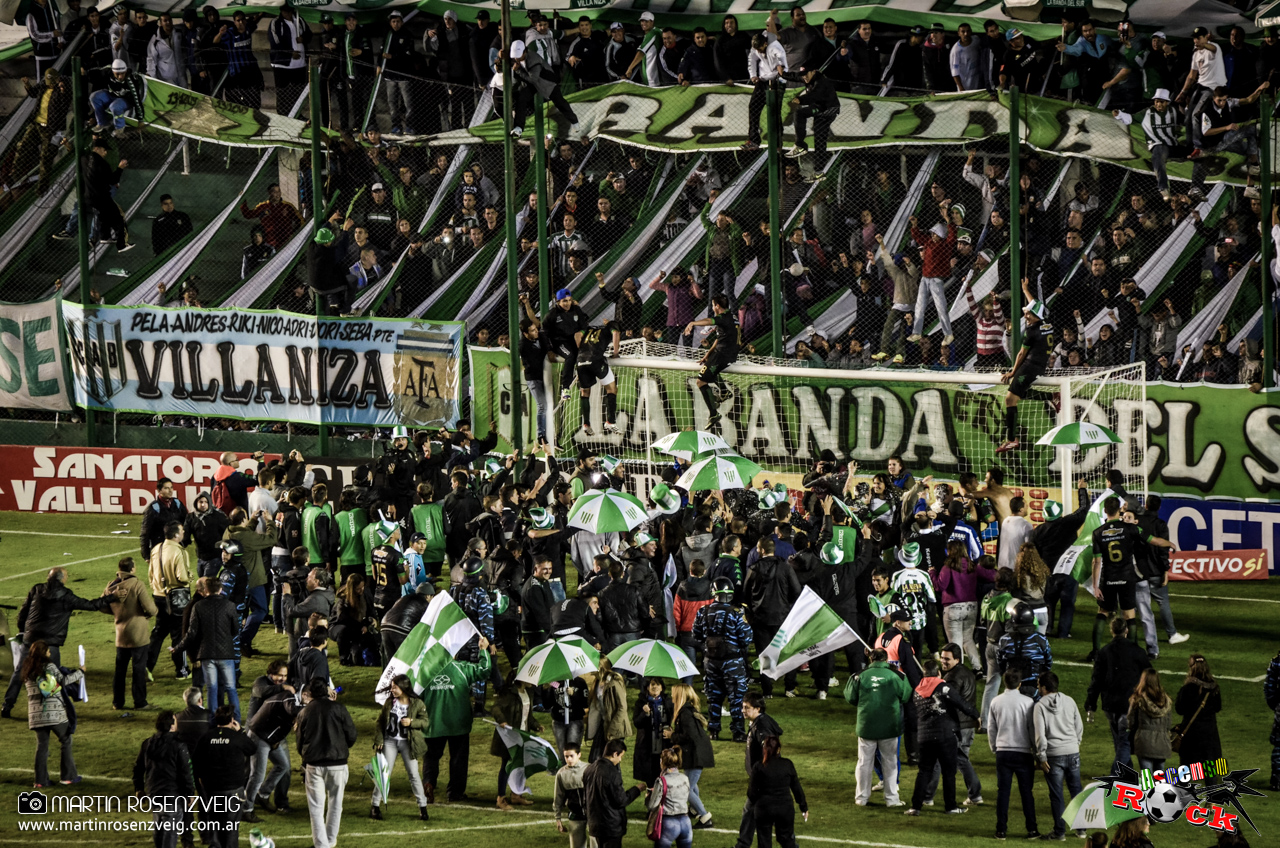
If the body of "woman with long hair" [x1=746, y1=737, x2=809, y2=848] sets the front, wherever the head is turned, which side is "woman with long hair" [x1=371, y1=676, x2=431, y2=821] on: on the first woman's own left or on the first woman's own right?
on the first woman's own left

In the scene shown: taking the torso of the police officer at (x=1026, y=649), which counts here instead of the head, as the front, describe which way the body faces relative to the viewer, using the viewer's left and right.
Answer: facing away from the viewer

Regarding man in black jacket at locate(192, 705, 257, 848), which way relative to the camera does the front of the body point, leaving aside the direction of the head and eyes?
away from the camera

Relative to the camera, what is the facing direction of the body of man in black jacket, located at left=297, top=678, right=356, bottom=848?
away from the camera

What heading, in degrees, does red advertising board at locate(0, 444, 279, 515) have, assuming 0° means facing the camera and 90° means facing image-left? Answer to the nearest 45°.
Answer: approximately 0°

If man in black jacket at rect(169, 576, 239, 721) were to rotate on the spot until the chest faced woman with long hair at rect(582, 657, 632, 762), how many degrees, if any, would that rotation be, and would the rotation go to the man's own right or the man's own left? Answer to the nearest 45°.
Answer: approximately 135° to the man's own right

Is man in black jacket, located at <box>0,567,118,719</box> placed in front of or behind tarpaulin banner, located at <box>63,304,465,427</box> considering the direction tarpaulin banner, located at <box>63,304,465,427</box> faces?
in front

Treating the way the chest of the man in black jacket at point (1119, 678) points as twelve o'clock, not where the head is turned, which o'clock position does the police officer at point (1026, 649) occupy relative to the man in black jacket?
The police officer is roughly at 9 o'clock from the man in black jacket.

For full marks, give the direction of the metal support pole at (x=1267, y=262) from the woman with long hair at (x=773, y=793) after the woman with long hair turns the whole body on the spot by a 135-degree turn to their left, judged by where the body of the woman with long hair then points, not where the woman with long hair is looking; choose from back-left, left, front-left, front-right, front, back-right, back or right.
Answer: back

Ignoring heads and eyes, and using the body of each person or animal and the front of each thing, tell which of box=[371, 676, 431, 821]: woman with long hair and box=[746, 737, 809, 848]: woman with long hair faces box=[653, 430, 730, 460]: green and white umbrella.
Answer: box=[746, 737, 809, 848]: woman with long hair

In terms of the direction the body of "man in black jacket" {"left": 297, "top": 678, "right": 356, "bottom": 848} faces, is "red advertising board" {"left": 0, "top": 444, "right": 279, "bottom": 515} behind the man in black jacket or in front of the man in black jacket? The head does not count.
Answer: in front

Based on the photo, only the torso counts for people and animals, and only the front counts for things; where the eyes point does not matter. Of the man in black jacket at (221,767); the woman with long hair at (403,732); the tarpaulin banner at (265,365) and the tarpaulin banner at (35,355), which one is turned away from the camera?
the man in black jacket

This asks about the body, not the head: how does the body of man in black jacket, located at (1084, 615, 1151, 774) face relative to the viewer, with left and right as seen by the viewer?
facing away from the viewer

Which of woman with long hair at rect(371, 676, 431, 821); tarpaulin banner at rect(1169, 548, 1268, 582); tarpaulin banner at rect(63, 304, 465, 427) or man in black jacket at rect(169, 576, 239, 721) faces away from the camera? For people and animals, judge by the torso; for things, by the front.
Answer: the man in black jacket

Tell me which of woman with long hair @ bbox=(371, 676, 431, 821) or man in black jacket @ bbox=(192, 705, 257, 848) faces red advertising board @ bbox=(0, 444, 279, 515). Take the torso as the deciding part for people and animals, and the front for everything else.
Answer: the man in black jacket

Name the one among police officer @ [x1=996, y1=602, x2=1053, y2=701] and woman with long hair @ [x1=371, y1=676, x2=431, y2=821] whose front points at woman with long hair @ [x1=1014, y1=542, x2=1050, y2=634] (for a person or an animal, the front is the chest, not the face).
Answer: the police officer
